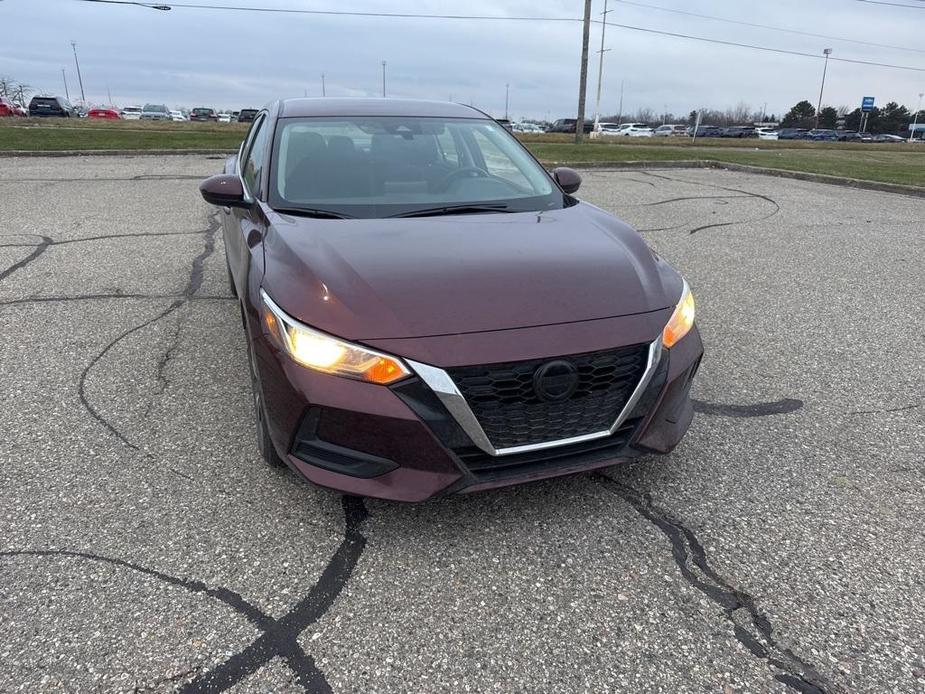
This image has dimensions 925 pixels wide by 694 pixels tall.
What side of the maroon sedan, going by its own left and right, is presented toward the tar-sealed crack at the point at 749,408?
left

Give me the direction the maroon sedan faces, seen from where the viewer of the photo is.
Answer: facing the viewer and to the right of the viewer

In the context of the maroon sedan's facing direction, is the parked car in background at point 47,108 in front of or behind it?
behind

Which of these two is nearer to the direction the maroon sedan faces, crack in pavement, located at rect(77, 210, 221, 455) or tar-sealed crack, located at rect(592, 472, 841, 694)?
the tar-sealed crack

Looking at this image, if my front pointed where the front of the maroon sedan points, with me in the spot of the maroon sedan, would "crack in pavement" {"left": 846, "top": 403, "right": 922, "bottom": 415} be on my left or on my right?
on my left

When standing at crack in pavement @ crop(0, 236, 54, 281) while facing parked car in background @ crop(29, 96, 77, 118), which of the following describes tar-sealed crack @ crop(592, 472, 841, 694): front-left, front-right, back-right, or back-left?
back-right

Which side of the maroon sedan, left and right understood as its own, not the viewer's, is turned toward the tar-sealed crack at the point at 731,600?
front

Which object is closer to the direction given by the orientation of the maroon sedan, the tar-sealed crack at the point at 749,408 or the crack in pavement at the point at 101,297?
the tar-sealed crack

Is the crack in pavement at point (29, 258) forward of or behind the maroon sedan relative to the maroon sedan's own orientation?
behind

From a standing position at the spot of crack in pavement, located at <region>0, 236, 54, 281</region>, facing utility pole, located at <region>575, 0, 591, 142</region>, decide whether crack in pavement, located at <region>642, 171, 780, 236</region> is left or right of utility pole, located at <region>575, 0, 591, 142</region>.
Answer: right

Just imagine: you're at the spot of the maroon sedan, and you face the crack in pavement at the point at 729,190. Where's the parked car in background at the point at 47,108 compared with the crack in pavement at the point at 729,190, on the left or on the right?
left

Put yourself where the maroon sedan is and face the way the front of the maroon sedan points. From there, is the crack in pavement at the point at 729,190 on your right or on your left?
on your left
